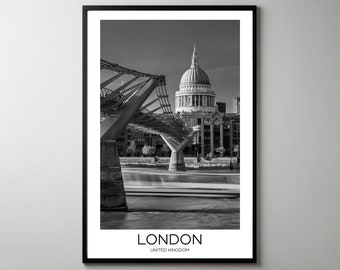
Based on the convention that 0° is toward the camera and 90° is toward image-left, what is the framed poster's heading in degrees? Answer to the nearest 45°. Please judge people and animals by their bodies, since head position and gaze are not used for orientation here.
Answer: approximately 0°
